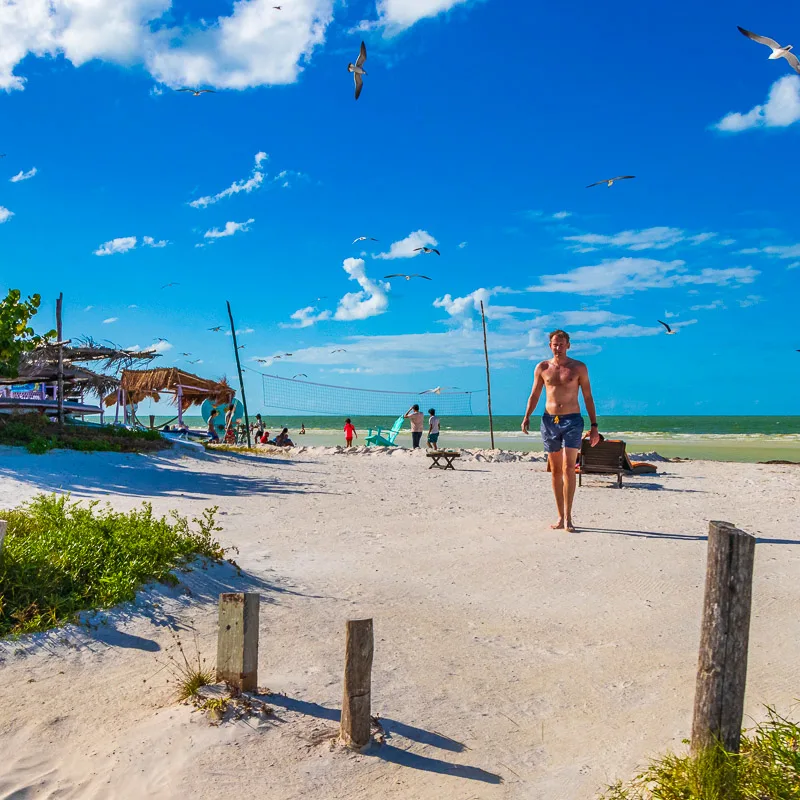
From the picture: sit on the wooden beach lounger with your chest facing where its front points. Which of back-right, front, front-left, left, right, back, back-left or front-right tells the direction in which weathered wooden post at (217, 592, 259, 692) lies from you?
back-right

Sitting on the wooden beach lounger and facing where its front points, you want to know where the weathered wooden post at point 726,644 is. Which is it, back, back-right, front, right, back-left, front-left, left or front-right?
back-right

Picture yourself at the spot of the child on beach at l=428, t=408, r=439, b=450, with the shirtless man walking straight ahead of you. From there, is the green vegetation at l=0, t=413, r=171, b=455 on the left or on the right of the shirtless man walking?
right

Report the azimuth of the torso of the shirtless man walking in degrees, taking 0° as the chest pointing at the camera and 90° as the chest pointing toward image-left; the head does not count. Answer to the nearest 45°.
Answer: approximately 0°

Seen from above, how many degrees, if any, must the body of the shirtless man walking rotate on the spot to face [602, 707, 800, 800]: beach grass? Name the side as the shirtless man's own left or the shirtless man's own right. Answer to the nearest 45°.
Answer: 0° — they already face it

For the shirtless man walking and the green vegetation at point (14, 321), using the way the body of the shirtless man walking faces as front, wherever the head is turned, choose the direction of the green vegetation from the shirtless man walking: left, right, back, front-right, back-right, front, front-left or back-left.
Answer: right

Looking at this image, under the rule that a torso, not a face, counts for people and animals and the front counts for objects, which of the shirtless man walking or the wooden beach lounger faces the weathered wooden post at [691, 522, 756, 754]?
the shirtless man walking

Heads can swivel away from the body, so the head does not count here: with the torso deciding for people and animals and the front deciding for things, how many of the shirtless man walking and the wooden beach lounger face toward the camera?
1

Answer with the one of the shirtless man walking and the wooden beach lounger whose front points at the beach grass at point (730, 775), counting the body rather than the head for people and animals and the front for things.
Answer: the shirtless man walking

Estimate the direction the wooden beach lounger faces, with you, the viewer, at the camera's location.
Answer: facing away from the viewer and to the right of the viewer
